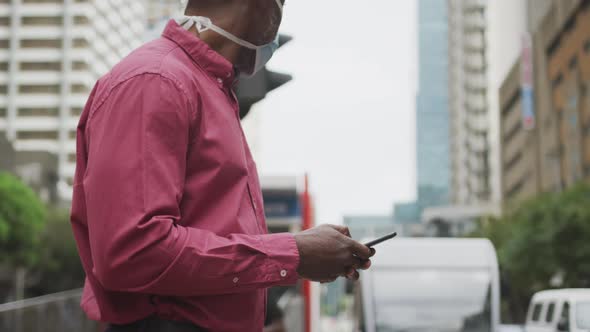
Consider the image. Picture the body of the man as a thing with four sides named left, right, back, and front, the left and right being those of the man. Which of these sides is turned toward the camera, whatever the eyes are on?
right

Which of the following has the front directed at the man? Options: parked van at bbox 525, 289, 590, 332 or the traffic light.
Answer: the parked van

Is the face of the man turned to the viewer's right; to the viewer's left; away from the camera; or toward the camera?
to the viewer's right

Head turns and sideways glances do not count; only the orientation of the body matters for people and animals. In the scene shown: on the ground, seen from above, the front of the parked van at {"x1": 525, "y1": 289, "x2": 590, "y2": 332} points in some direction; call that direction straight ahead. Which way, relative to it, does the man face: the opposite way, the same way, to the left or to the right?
the opposite way

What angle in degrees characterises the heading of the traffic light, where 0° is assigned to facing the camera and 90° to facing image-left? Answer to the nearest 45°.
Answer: approximately 270°

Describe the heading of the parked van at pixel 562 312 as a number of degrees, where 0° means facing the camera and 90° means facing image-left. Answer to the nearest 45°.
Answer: approximately 45°

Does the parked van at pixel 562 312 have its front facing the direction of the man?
yes
